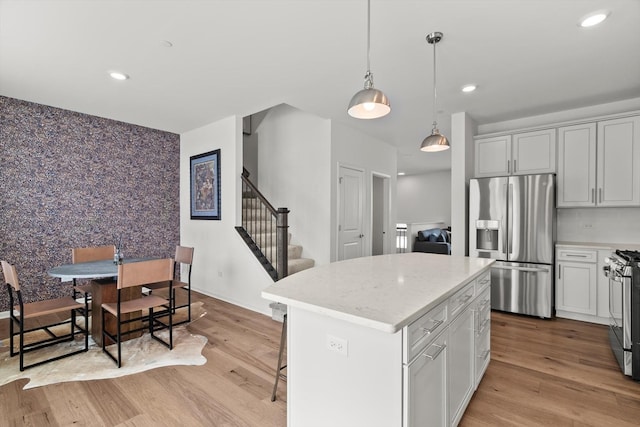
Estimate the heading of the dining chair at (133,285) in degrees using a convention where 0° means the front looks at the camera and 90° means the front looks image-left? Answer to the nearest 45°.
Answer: approximately 135°

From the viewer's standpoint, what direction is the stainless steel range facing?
to the viewer's left

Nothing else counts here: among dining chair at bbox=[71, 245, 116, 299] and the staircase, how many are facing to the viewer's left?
0

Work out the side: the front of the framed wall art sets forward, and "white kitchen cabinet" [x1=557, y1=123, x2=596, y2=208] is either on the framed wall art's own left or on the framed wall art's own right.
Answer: on the framed wall art's own left

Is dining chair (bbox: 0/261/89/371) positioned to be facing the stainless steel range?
no

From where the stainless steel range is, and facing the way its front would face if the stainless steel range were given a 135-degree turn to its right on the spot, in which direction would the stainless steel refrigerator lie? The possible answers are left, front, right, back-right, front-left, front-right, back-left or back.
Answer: left

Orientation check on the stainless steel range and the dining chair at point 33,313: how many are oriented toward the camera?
0

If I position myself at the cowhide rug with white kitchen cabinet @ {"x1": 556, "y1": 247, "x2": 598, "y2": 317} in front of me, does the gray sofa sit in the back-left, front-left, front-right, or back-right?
front-left

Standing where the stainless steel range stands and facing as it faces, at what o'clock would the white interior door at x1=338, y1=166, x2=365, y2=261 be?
The white interior door is roughly at 12 o'clock from the stainless steel range.

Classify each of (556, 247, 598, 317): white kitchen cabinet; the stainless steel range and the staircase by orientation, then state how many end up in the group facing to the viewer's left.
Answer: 1

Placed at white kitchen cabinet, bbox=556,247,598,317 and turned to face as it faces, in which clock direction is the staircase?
The staircase is roughly at 2 o'clock from the white kitchen cabinet.

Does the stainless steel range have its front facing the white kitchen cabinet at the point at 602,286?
no
